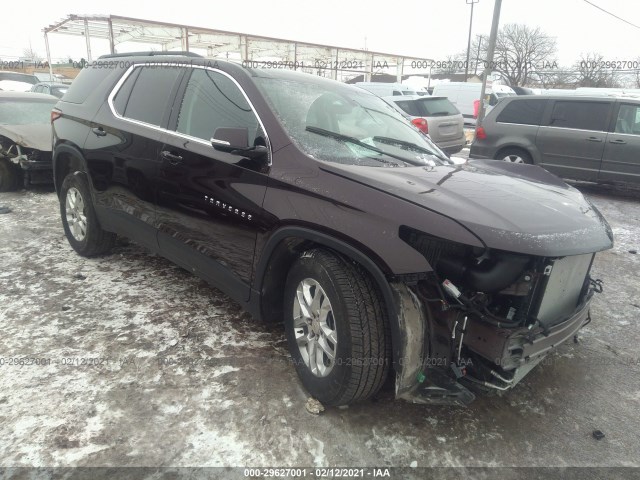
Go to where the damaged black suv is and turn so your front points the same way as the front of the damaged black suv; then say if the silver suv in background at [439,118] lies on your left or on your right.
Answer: on your left

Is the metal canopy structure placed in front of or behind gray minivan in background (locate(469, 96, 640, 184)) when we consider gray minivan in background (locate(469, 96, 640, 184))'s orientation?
behind

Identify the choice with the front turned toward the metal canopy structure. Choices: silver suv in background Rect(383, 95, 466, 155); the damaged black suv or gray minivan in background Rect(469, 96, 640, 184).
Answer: silver suv in background Rect(383, 95, 466, 155)

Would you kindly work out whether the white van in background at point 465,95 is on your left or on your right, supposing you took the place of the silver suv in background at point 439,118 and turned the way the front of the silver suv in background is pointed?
on your right

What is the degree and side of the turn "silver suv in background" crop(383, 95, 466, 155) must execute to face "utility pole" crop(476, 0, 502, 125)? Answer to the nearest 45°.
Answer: approximately 45° to its right

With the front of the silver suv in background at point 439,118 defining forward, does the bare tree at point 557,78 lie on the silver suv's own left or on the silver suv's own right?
on the silver suv's own right

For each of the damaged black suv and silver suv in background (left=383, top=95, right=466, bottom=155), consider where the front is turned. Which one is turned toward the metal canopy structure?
the silver suv in background

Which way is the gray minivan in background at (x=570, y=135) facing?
to the viewer's right

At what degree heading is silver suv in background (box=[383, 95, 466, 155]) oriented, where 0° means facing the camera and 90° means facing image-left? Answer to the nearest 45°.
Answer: approximately 135°

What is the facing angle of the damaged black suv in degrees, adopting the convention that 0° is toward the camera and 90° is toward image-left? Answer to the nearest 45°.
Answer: approximately 315°

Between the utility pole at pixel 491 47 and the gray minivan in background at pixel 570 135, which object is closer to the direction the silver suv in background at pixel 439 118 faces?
the utility pole

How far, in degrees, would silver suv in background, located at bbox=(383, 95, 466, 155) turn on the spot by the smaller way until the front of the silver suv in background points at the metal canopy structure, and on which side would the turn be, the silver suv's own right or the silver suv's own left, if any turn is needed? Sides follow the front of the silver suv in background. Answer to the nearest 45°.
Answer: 0° — it already faces it

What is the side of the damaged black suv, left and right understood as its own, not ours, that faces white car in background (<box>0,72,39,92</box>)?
back
